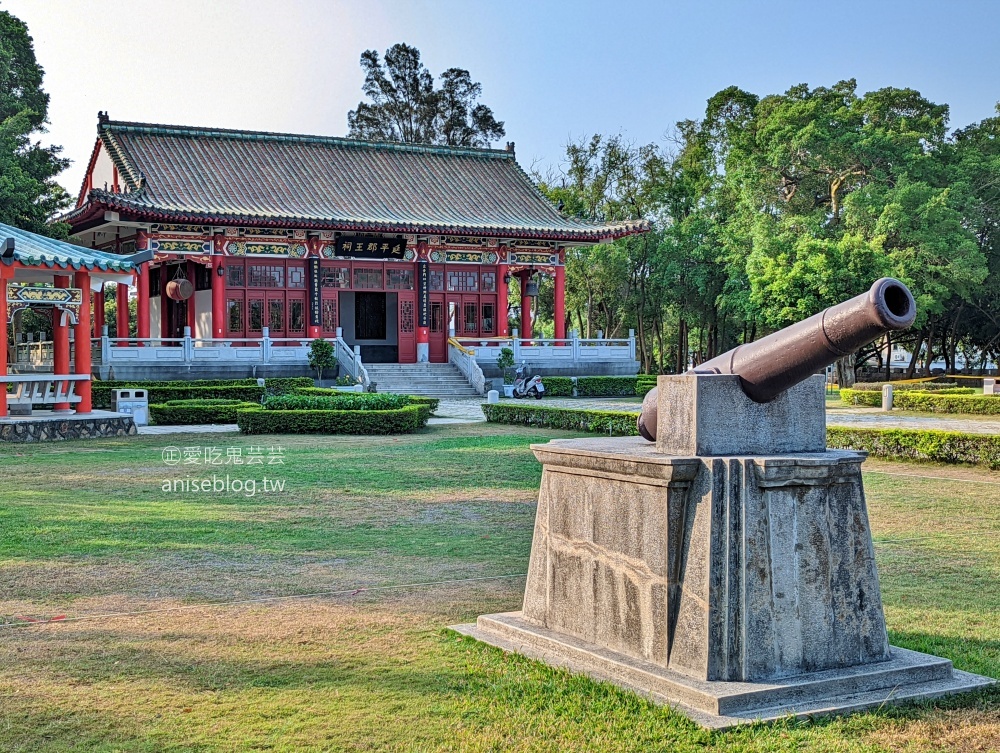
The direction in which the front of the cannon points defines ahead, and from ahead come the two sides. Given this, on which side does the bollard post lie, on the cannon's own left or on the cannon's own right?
on the cannon's own left
